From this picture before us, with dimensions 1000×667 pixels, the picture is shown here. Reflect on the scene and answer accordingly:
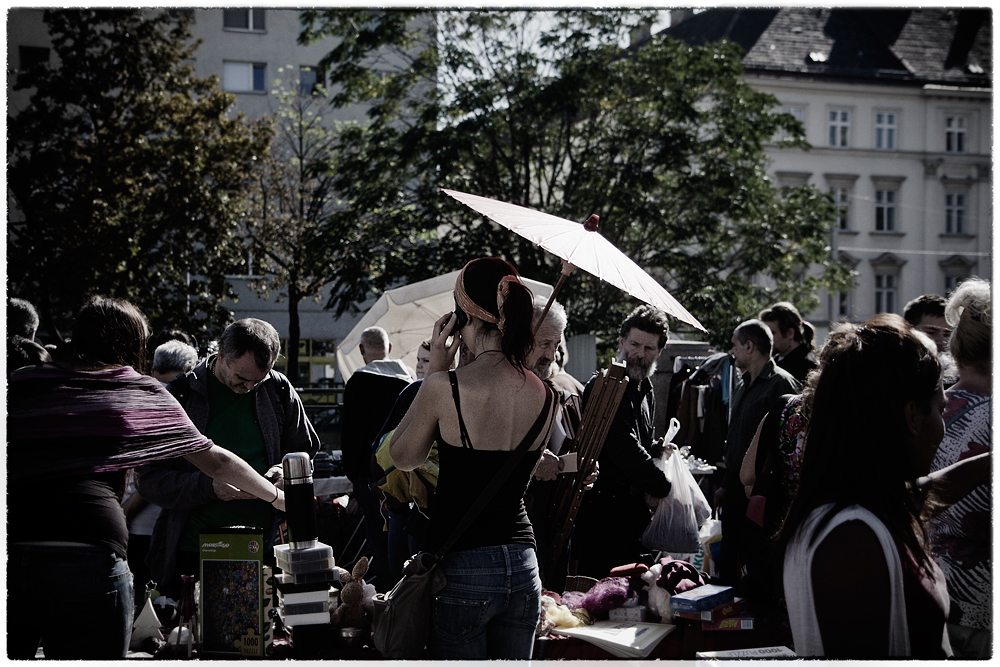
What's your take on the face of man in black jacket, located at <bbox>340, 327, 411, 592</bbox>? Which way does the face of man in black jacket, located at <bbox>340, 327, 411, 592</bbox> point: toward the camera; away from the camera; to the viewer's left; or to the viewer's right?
away from the camera

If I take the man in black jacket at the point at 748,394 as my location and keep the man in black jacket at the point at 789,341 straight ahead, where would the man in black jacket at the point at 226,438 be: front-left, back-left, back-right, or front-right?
back-left

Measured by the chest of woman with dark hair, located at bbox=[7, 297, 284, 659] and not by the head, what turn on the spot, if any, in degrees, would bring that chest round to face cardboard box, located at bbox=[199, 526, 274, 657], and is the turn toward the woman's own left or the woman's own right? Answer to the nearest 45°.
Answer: approximately 45° to the woman's own right

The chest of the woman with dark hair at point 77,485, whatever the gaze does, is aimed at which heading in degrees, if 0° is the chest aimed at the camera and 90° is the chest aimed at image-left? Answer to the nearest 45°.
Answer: approximately 180°

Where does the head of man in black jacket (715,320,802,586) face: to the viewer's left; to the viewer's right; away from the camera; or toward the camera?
to the viewer's left

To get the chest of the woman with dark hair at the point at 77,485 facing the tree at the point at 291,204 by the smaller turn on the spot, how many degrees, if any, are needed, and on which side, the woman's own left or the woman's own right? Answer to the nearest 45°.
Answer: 0° — they already face it

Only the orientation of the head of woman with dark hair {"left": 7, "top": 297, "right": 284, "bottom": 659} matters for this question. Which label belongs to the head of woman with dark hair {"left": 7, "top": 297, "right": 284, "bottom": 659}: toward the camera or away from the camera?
away from the camera

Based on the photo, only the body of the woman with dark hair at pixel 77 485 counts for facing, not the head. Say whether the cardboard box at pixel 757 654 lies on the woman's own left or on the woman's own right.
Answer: on the woman's own right

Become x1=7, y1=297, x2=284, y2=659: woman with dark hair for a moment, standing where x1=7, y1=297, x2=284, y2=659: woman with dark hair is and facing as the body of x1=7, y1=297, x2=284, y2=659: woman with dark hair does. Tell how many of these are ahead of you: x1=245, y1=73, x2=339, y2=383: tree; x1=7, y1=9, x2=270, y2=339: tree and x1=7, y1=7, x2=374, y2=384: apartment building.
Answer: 3

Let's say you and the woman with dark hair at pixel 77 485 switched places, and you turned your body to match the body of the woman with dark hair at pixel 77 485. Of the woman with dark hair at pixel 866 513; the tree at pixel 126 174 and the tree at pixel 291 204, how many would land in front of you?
2
